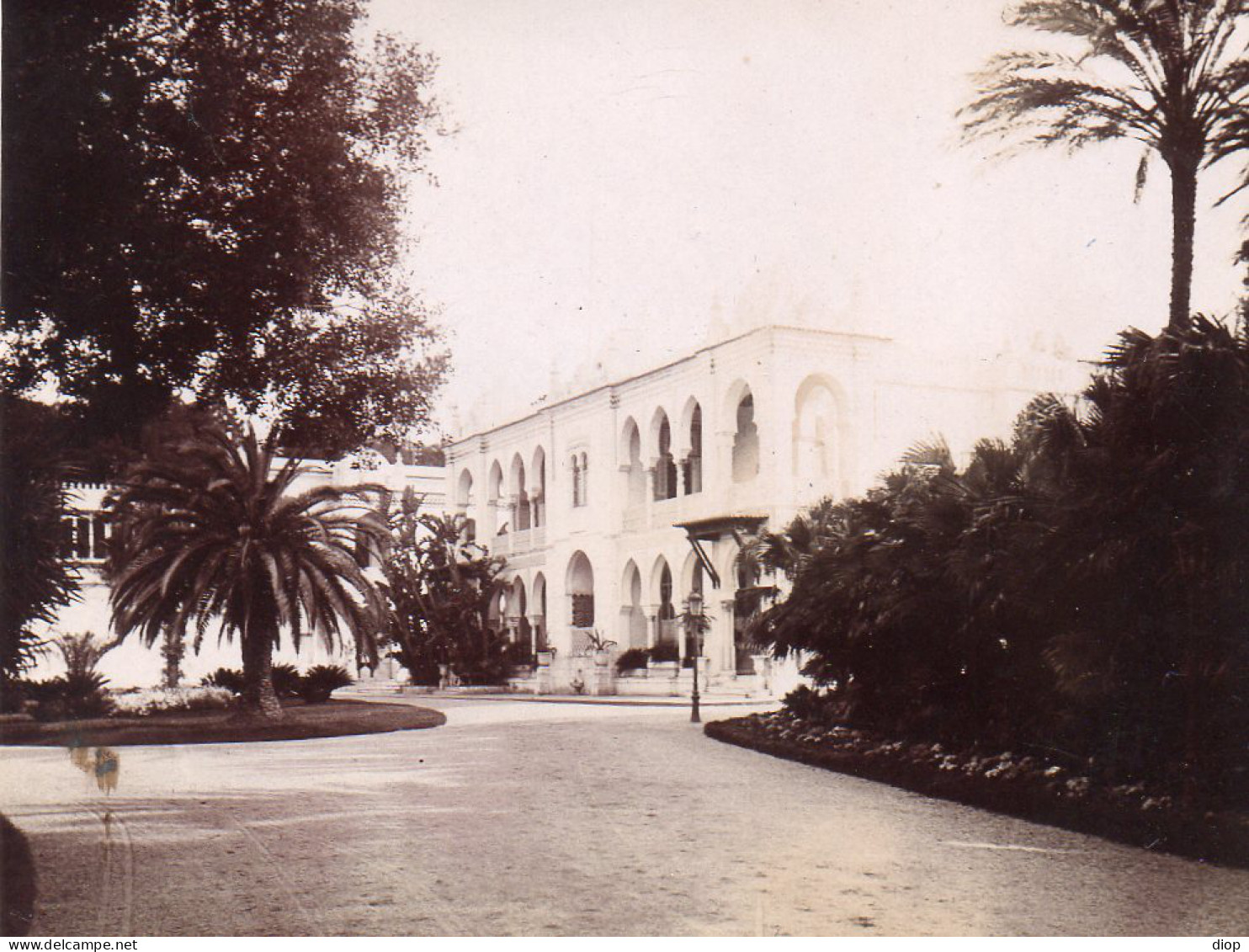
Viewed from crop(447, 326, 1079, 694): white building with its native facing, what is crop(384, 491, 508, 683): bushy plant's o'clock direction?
The bushy plant is roughly at 1 o'clock from the white building.

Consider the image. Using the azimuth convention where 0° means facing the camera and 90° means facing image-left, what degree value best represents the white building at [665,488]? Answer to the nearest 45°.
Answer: approximately 45°

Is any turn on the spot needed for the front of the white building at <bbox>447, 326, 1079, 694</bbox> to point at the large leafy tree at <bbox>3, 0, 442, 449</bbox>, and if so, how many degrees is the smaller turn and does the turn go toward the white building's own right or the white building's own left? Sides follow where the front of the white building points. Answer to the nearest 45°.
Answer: approximately 45° to the white building's own left

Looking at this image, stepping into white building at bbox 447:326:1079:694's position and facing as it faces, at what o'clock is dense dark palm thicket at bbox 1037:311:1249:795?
The dense dark palm thicket is roughly at 10 o'clock from the white building.
